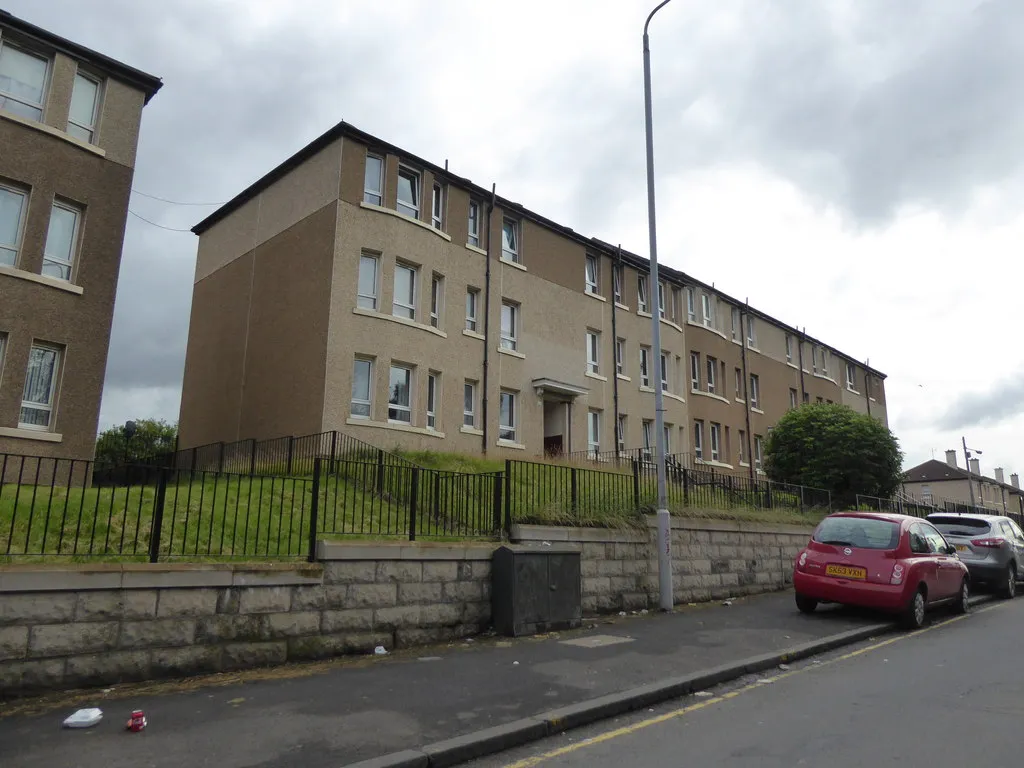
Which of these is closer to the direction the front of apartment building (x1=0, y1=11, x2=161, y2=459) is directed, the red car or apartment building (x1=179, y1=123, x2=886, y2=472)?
the red car

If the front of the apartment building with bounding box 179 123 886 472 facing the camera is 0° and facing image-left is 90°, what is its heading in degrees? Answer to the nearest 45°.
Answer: approximately 315°

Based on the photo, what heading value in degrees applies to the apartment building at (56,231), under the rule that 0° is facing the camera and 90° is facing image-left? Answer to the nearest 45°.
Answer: approximately 315°

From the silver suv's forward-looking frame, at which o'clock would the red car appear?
The red car is roughly at 5 o'clock from the silver suv.

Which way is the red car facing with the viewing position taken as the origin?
facing away from the viewer and to the right of the viewer

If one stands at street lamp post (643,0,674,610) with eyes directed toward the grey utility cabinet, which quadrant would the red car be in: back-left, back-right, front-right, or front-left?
back-left

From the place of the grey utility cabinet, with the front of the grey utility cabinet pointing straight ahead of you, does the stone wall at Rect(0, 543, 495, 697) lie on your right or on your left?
on your right

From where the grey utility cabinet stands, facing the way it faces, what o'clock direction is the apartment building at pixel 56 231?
The apartment building is roughly at 5 o'clock from the grey utility cabinet.

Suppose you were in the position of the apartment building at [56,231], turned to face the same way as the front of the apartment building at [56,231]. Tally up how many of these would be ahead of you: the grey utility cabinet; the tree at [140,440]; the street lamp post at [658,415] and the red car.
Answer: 3

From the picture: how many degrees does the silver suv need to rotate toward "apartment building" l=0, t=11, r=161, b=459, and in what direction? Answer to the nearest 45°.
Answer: approximately 180°

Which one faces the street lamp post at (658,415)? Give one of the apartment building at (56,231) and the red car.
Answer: the apartment building
